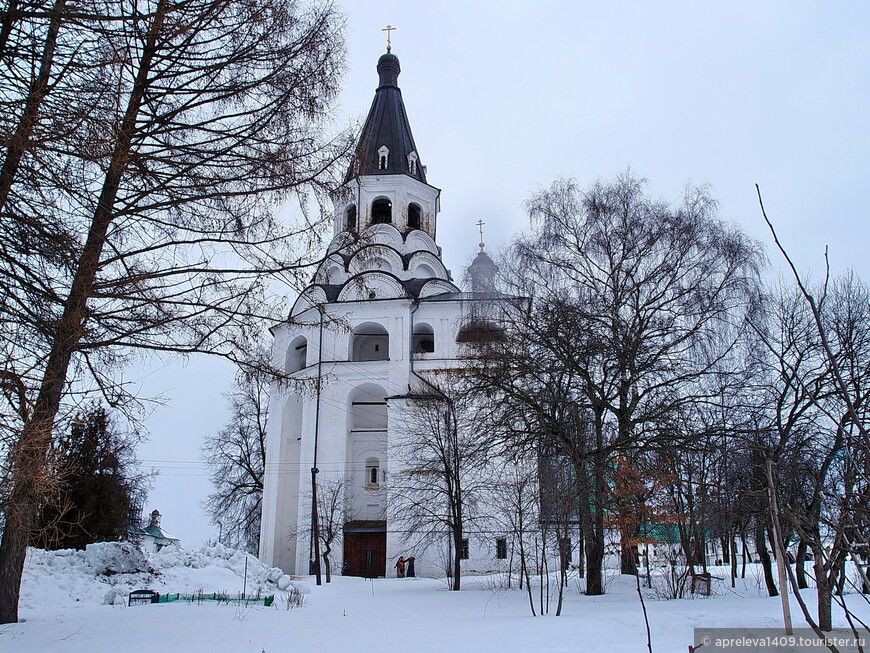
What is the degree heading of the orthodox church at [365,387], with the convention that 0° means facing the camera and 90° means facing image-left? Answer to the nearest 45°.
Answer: approximately 0°

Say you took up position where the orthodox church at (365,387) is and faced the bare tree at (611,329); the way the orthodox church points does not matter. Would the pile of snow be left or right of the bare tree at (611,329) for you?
right

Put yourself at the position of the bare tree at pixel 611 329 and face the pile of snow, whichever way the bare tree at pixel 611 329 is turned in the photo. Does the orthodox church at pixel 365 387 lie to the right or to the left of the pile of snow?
right

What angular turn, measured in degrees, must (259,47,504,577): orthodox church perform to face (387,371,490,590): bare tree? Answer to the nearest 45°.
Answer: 0° — it already faces it

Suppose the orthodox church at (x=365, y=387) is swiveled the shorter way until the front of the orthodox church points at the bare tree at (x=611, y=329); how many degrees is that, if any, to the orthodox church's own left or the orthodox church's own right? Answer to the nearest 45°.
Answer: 0° — it already faces it

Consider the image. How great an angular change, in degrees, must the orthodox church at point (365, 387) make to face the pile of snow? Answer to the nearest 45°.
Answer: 0° — it already faces it
